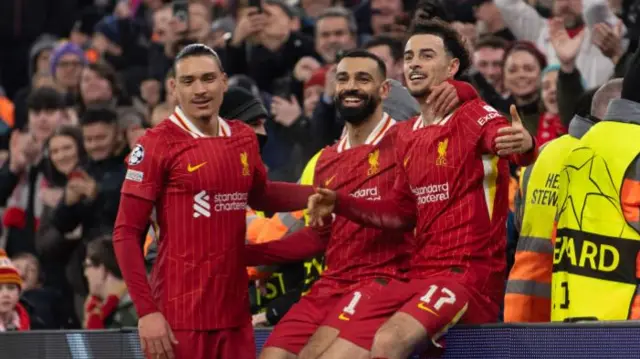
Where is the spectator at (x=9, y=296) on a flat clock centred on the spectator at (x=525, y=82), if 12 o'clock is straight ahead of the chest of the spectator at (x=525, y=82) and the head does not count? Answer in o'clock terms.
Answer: the spectator at (x=9, y=296) is roughly at 2 o'clock from the spectator at (x=525, y=82).

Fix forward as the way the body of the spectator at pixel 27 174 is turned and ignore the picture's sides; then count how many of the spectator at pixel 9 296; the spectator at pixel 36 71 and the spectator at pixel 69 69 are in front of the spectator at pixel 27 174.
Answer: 1

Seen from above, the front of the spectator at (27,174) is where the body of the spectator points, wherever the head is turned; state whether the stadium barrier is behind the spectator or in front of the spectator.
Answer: in front

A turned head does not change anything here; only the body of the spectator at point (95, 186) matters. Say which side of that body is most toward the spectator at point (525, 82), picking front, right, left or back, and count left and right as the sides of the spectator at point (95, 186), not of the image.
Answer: left

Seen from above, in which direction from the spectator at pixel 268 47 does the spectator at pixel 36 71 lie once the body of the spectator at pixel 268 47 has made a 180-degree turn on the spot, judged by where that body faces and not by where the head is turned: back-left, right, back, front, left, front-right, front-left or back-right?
left

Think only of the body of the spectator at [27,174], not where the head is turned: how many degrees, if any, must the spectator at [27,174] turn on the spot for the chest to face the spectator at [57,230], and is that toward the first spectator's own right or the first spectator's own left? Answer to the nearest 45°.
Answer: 0° — they already face them

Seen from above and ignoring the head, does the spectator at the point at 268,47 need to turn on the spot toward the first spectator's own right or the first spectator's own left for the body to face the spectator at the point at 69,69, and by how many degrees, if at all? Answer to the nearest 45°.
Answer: approximately 90° to the first spectator's own right

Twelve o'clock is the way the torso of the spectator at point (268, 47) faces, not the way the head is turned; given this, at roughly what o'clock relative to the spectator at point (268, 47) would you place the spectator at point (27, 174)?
the spectator at point (27, 174) is roughly at 2 o'clock from the spectator at point (268, 47).

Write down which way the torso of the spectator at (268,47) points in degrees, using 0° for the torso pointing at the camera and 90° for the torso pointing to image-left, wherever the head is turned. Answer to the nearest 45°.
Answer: approximately 45°
